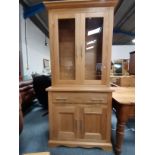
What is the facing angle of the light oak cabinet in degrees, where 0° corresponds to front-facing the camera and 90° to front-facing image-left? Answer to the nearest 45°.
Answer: approximately 0°
